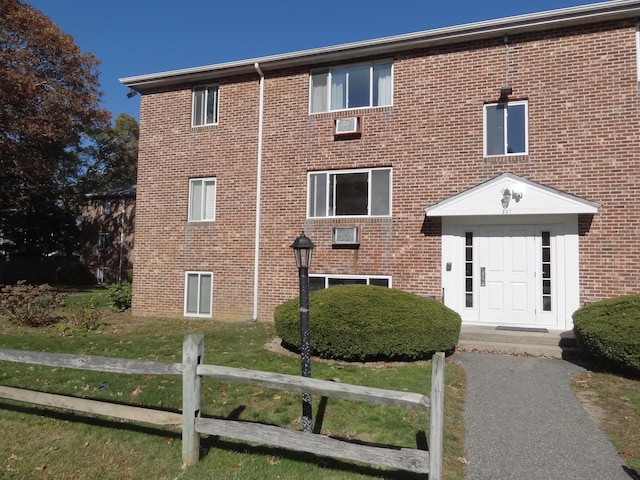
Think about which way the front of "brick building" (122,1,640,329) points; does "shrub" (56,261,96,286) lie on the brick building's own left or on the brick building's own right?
on the brick building's own right

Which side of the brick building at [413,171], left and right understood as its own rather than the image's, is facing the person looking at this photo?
front

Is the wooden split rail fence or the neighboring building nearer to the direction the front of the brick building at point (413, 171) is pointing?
the wooden split rail fence

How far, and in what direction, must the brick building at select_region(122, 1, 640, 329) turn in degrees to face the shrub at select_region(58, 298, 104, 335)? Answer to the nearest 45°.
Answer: approximately 90° to its right

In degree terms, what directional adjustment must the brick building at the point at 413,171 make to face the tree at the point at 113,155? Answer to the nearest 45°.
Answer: approximately 135° to its right

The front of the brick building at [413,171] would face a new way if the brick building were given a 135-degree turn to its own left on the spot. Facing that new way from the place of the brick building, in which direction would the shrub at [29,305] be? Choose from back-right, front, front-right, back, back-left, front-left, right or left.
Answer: back-left

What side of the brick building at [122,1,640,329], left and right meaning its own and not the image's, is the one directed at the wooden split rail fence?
front

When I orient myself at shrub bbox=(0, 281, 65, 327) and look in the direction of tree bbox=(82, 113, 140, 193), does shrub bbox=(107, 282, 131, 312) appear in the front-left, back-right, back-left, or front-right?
front-right

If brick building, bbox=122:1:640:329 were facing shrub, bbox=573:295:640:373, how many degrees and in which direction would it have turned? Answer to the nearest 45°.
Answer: approximately 45° to its left
